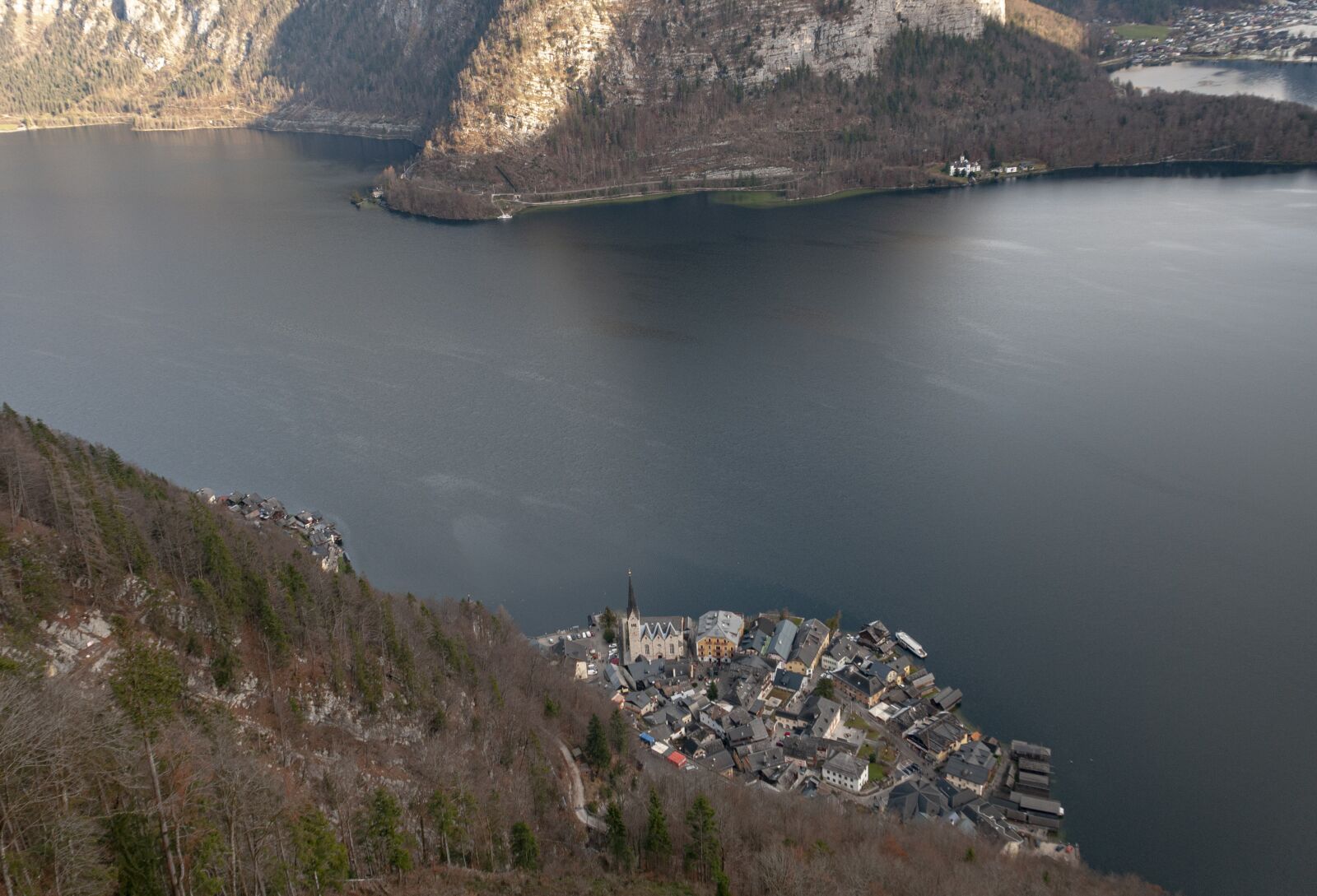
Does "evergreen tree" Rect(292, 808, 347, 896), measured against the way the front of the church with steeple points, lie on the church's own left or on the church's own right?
on the church's own left

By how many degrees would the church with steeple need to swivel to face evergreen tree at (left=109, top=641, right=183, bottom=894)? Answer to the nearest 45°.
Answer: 0° — it already faces it
